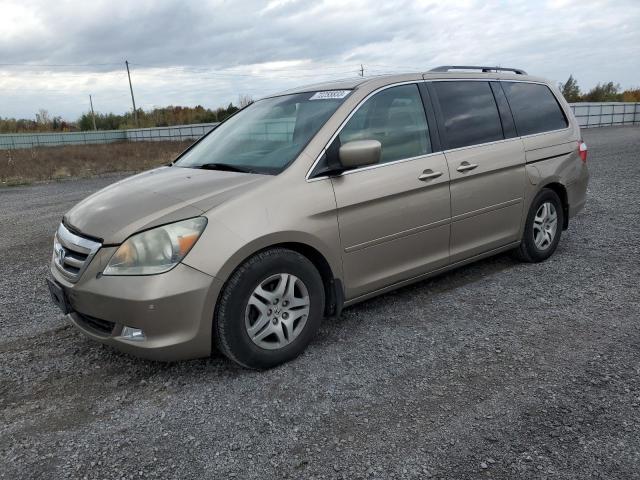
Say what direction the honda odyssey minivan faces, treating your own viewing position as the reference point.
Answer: facing the viewer and to the left of the viewer

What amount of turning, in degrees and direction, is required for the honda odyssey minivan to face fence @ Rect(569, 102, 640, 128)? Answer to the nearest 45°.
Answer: approximately 180°

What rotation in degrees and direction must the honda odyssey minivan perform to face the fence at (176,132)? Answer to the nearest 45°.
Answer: approximately 135° to its right
